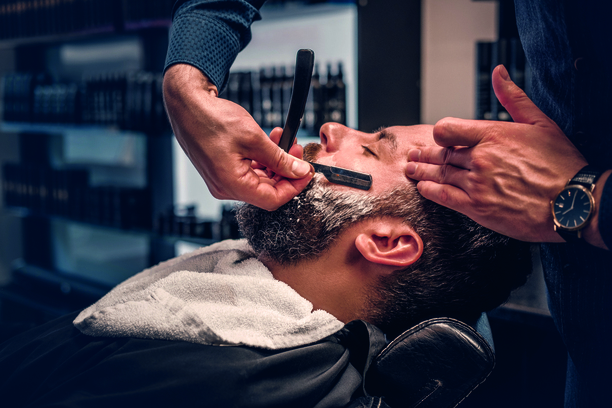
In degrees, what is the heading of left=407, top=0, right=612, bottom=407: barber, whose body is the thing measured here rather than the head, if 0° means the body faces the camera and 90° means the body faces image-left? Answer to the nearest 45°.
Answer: approximately 90°
